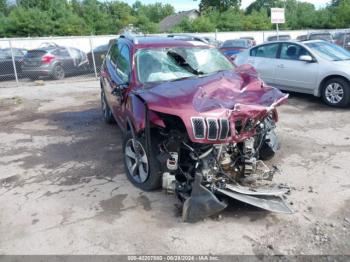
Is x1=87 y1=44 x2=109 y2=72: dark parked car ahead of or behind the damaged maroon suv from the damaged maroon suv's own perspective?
behind

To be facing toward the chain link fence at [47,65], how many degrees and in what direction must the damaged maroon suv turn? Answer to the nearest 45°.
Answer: approximately 180°

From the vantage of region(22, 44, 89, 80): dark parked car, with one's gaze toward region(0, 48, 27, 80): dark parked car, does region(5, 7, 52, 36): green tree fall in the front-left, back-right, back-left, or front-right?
front-right

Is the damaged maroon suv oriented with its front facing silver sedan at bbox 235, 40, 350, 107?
no

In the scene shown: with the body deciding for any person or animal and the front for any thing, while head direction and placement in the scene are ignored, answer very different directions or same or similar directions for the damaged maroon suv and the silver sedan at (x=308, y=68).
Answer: same or similar directions

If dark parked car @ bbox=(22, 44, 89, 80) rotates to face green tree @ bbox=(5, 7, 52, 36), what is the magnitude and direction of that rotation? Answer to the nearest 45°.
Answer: approximately 45° to its left

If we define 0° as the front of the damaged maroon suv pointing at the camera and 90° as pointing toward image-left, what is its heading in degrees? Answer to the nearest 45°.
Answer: approximately 315°

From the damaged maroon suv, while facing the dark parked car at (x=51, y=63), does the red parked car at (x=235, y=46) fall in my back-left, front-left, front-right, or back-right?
front-right

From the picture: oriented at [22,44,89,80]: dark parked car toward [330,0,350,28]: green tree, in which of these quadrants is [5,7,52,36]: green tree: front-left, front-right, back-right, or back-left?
front-left

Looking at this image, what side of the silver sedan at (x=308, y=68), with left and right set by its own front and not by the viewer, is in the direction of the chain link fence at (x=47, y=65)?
back

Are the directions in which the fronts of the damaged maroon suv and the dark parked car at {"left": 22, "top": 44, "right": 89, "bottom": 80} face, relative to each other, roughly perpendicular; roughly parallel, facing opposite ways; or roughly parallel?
roughly perpendicular

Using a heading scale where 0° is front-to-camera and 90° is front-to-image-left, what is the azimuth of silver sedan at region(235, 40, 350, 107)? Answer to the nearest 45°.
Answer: approximately 315°

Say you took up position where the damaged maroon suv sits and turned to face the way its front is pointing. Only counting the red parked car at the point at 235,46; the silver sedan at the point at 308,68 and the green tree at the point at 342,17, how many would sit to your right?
0

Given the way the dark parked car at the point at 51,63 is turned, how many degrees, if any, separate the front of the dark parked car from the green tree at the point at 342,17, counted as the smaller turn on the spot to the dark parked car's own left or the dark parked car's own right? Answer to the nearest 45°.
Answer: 0° — it already faces it

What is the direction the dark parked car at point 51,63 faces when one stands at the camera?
facing away from the viewer and to the right of the viewer

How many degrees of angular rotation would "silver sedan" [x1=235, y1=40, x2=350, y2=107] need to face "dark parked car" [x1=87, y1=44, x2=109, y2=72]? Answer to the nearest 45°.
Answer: approximately 180°
